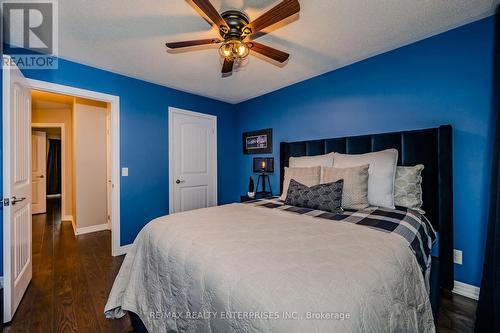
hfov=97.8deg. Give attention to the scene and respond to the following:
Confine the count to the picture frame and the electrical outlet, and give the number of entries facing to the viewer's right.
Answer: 0

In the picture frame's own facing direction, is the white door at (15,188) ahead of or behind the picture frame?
ahead

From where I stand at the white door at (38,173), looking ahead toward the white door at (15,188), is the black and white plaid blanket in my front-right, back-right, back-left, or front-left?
front-left

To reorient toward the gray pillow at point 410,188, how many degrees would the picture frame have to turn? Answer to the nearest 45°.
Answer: approximately 90° to its left

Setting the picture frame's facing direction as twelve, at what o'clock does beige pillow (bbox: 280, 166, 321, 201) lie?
The beige pillow is roughly at 10 o'clock from the picture frame.

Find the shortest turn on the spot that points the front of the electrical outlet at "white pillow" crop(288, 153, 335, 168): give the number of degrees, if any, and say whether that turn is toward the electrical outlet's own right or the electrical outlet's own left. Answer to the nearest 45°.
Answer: approximately 45° to the electrical outlet's own right

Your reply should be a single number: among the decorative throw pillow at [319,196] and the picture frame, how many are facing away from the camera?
0

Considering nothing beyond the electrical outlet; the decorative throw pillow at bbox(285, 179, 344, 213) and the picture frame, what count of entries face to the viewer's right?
0

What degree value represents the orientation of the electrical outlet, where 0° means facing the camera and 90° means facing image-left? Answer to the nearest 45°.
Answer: approximately 45°

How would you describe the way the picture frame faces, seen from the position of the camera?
facing the viewer and to the left of the viewer

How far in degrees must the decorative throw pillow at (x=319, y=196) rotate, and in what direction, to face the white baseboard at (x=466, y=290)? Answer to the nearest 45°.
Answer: approximately 135° to its left

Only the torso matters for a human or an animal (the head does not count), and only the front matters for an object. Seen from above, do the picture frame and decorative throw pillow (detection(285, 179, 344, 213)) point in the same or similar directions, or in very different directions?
same or similar directions

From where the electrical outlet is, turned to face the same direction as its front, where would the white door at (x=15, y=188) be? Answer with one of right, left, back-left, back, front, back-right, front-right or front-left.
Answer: front

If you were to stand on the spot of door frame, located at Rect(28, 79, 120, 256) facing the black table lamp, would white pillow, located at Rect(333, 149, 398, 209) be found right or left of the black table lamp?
right
